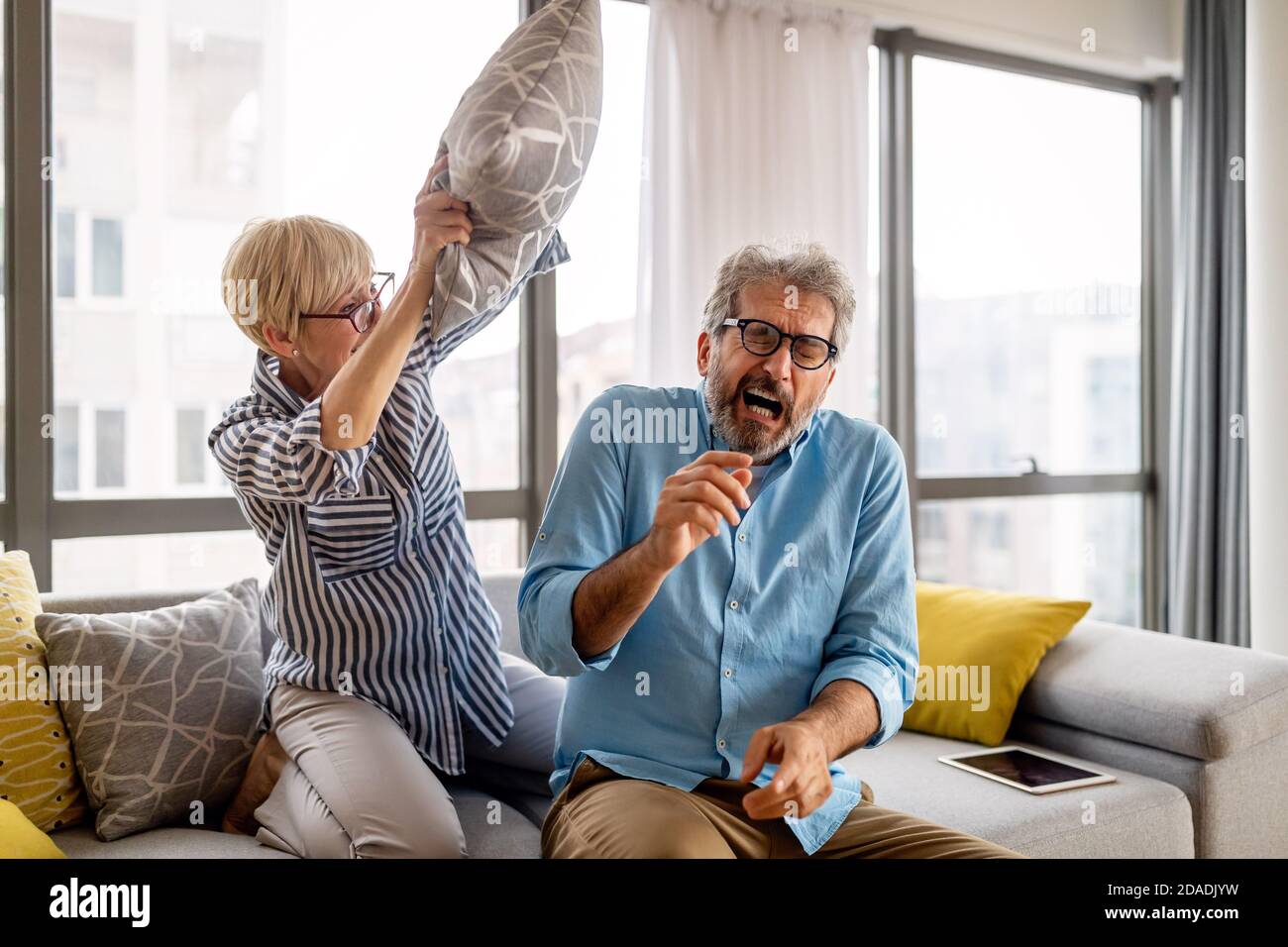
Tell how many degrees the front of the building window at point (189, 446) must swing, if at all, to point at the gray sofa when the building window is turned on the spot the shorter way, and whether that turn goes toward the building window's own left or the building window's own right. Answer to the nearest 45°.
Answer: approximately 45° to the building window's own left

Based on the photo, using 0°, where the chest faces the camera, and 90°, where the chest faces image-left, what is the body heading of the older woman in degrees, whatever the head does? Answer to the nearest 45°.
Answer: approximately 315°

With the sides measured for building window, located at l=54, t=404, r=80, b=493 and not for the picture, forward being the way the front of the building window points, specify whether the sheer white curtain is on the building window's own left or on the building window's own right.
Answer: on the building window's own left

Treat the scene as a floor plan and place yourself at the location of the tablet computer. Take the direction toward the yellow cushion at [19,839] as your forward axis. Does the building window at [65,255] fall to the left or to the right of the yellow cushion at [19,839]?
right

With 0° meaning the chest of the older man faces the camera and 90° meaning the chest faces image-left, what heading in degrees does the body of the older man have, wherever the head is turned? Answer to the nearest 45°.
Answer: approximately 0°
